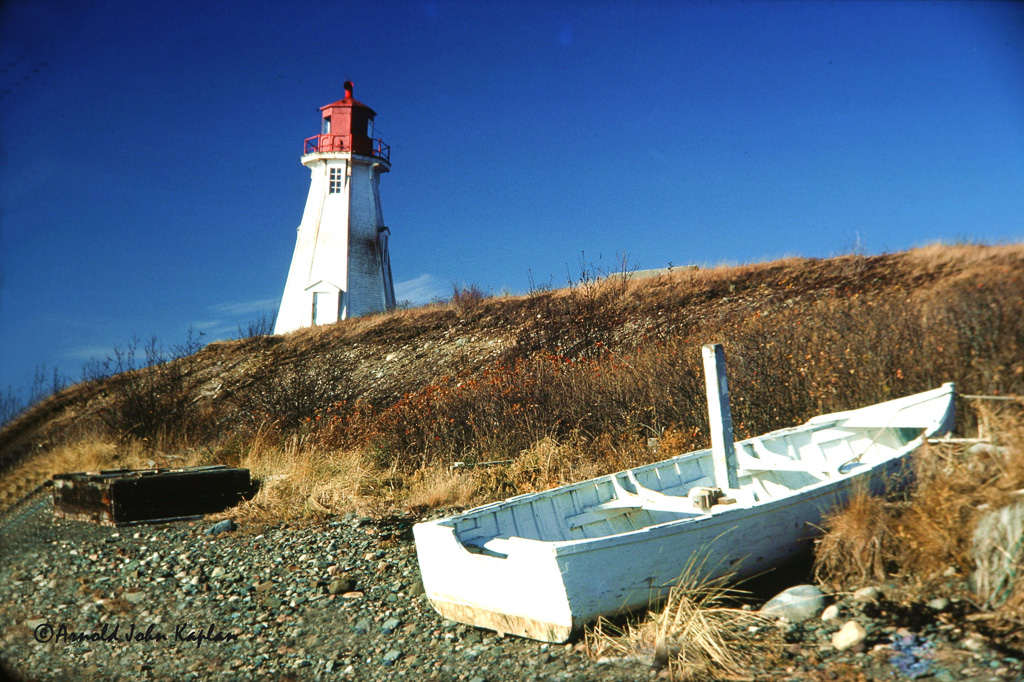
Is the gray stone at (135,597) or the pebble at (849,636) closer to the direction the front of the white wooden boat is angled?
the pebble

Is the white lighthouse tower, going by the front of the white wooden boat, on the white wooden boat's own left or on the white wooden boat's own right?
on the white wooden boat's own left

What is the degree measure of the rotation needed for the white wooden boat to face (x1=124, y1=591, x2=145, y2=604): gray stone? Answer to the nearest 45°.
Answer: approximately 135° to its left

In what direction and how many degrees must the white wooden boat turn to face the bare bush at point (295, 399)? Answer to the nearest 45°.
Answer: approximately 90° to its left

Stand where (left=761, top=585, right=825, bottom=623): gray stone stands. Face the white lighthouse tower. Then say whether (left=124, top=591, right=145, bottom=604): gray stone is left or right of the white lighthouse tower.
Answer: left

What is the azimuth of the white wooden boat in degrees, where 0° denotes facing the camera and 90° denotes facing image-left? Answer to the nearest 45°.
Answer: approximately 225°

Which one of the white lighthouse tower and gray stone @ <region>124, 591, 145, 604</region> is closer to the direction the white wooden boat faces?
the white lighthouse tower

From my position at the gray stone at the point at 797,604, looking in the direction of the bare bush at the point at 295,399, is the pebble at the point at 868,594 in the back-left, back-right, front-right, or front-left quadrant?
back-right
